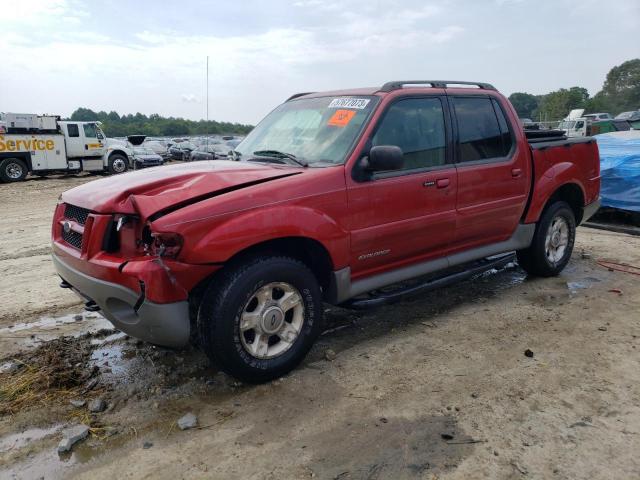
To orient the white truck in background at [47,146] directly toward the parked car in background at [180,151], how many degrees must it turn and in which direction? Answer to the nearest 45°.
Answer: approximately 45° to its left

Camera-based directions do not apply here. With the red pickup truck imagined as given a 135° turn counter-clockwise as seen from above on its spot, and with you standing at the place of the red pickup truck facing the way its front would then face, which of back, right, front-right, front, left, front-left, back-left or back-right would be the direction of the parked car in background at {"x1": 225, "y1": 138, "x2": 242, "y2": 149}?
left

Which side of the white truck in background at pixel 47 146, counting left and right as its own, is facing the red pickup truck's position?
right

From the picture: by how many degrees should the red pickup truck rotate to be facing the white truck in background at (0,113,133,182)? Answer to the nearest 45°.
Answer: approximately 90° to its right

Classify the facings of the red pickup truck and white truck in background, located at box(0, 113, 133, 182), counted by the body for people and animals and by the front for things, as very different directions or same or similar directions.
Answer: very different directions

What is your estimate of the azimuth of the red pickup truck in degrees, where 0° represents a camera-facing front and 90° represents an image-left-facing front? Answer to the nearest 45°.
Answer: approximately 45°

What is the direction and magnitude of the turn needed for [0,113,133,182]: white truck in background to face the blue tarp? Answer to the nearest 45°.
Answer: approximately 45° to its right

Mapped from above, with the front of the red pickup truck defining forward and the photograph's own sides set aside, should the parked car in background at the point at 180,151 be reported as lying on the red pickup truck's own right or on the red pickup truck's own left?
on the red pickup truck's own right

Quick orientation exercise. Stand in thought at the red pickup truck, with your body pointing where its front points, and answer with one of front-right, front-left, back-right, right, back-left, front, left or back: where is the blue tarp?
back

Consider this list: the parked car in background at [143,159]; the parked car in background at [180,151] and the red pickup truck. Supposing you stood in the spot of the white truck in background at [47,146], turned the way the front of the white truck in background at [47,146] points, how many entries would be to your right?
1

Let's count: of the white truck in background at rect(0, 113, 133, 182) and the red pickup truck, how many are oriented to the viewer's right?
1

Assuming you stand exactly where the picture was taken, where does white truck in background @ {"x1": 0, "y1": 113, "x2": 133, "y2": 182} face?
facing to the right of the viewer
